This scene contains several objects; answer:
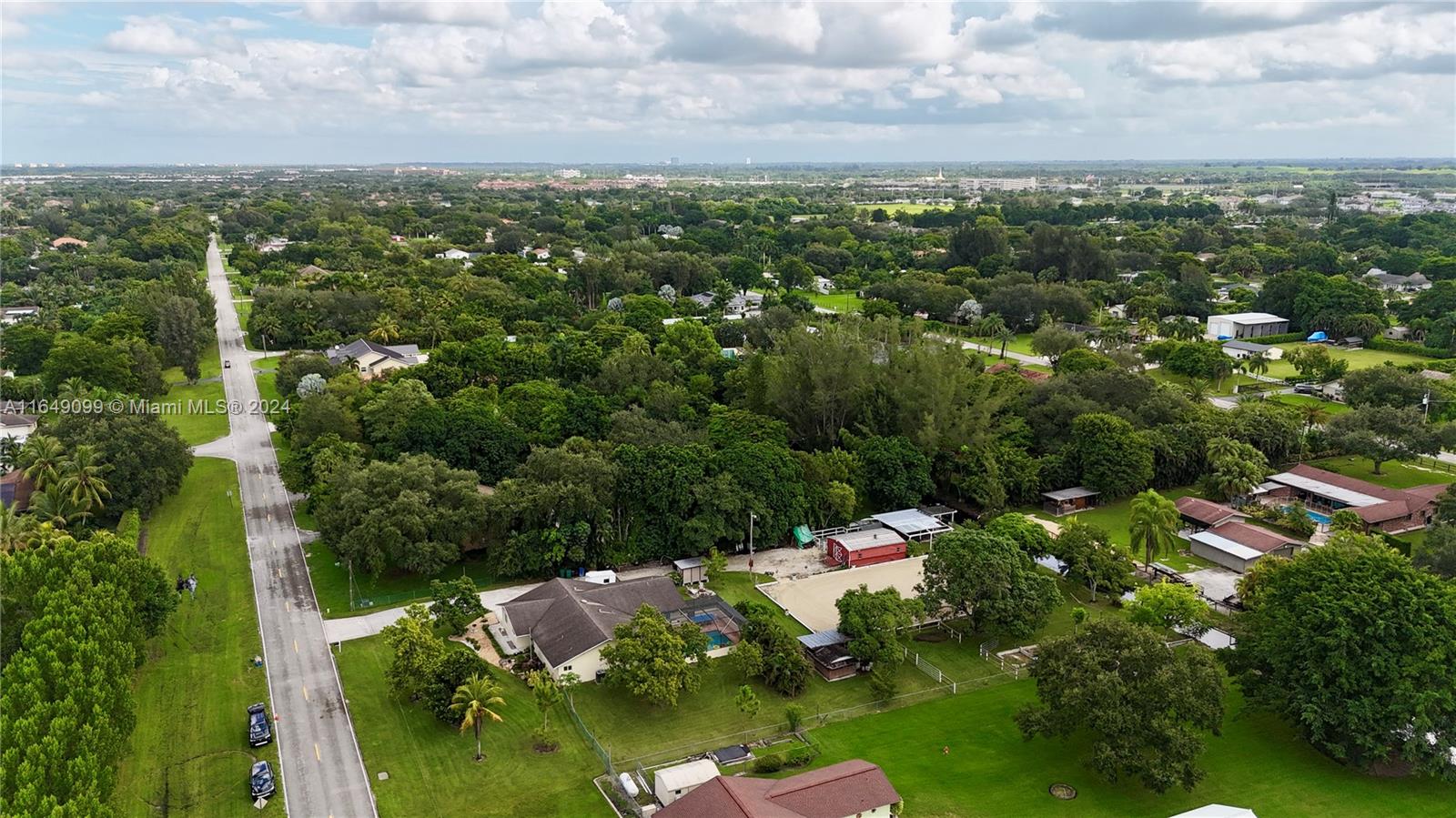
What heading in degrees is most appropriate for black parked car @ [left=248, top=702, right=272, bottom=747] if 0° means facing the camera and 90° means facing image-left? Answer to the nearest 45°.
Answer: approximately 0°

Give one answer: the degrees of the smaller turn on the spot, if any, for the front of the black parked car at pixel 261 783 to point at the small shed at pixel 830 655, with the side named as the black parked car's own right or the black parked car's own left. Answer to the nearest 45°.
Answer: approximately 90° to the black parked car's own left

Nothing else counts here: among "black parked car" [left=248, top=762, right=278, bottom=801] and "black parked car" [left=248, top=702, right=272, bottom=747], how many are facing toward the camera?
2

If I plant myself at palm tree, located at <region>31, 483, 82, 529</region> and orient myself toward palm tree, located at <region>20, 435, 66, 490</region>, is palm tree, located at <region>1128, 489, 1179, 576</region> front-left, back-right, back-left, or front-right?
back-right

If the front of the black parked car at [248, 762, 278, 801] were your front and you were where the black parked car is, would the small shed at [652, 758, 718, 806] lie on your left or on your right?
on your left

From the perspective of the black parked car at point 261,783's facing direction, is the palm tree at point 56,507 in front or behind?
behind

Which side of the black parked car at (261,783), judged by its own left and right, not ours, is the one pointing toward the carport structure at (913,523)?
left

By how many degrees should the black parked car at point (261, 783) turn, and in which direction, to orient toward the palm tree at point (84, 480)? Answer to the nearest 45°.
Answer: approximately 180°

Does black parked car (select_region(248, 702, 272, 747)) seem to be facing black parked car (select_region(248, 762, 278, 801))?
yes

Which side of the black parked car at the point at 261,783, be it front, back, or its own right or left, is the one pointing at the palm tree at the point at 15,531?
back

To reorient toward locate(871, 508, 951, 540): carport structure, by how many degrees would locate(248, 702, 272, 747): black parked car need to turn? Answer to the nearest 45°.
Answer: approximately 90° to its left
